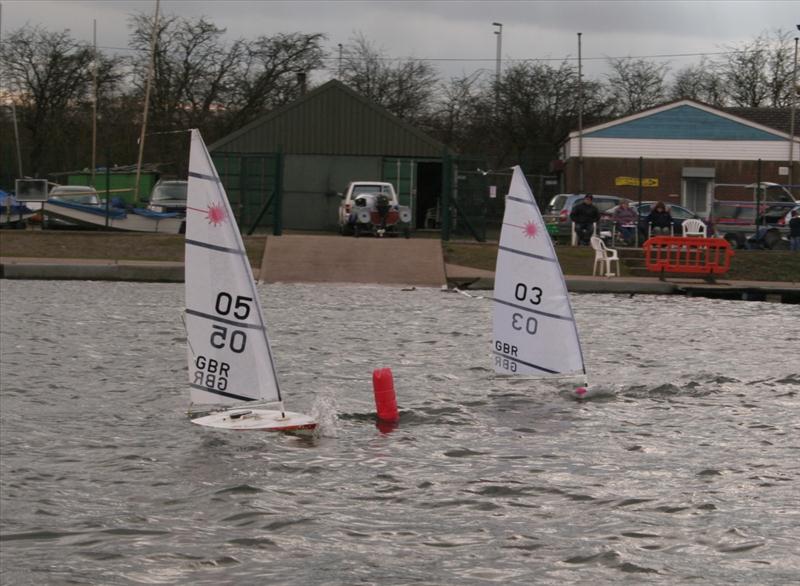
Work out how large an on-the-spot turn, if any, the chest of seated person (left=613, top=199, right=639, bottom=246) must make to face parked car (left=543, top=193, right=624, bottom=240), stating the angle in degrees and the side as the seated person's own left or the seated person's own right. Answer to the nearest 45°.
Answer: approximately 135° to the seated person's own right

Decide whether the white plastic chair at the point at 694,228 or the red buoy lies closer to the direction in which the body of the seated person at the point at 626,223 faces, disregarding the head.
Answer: the red buoy

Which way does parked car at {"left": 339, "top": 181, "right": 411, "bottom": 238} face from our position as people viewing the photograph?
facing away from the viewer

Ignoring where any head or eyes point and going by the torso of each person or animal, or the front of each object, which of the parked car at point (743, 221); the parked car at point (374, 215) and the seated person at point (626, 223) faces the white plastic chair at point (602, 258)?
the seated person

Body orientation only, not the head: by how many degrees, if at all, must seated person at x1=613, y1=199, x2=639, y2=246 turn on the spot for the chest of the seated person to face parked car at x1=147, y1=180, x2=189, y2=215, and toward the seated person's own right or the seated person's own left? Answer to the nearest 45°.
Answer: approximately 90° to the seated person's own right

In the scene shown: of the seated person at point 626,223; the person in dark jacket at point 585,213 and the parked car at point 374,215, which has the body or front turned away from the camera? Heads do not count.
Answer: the parked car

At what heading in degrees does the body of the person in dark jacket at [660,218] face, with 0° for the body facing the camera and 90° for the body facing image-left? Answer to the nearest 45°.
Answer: approximately 0°

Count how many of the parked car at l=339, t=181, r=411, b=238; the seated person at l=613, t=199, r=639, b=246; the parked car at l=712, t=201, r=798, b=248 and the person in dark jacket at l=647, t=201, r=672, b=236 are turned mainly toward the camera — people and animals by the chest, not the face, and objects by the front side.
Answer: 2

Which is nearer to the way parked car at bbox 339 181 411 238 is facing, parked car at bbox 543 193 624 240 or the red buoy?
the parked car

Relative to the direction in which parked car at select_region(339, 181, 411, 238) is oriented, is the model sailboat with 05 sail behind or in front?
behind

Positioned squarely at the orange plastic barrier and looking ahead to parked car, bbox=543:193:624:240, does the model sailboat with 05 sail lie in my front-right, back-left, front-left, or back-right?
back-left
